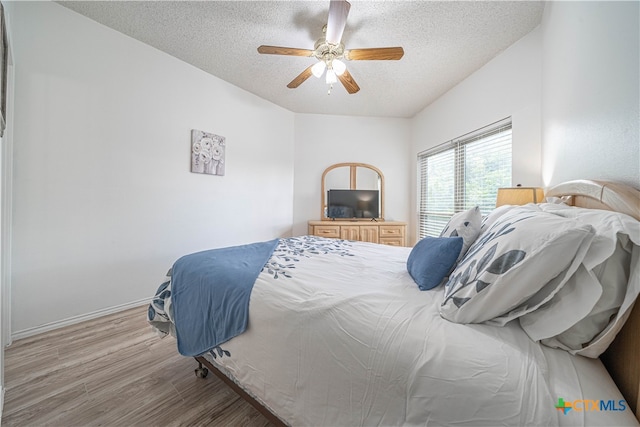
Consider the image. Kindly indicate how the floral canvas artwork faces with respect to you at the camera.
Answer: facing the viewer and to the right of the viewer

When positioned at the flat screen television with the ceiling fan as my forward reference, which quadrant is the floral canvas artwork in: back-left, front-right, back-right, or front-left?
front-right

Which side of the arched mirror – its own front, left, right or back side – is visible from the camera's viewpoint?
front

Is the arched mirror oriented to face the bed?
yes

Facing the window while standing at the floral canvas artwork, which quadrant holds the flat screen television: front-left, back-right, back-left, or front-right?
front-left

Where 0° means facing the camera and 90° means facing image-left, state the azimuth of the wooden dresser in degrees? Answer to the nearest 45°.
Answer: approximately 0°

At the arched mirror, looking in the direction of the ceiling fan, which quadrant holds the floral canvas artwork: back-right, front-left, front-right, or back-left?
front-right

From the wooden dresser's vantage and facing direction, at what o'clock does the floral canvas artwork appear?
The floral canvas artwork is roughly at 2 o'clock from the wooden dresser.

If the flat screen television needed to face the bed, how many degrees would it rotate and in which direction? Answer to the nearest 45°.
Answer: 0° — it already faces it

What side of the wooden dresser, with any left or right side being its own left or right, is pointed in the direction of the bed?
front

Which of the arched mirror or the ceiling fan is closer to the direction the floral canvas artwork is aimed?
the ceiling fan

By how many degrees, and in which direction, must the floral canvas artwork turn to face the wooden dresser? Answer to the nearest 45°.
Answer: approximately 45° to its left

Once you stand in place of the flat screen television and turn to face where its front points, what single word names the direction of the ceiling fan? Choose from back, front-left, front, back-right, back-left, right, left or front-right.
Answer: front

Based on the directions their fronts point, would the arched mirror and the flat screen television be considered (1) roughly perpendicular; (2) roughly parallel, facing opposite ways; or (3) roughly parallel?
roughly parallel

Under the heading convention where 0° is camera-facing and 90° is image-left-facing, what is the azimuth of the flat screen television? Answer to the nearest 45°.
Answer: approximately 0°
